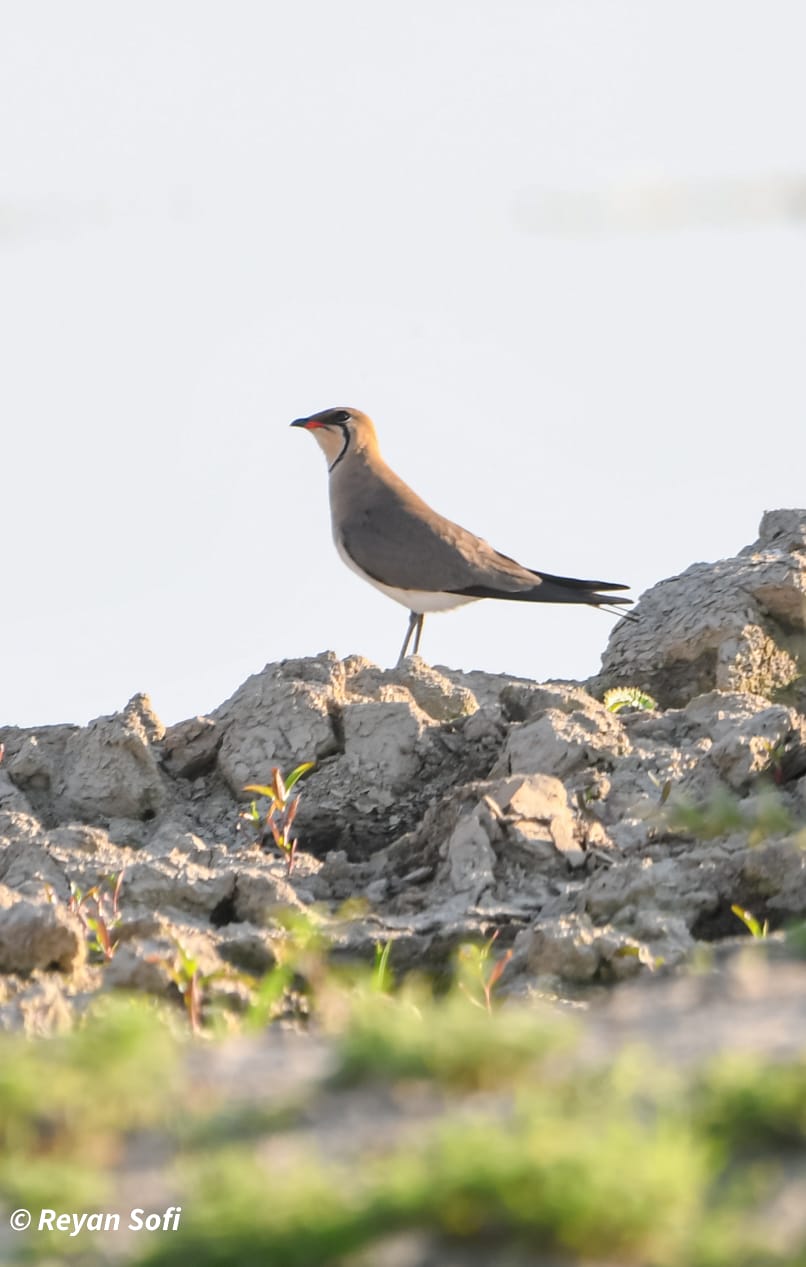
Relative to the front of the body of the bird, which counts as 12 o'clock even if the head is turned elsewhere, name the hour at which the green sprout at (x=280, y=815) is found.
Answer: The green sprout is roughly at 9 o'clock from the bird.

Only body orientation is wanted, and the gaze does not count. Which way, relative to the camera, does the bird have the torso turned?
to the viewer's left

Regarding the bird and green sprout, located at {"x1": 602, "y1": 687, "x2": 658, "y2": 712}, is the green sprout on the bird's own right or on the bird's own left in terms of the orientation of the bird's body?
on the bird's own left

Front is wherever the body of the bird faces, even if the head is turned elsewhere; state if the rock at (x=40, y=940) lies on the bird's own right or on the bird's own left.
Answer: on the bird's own left

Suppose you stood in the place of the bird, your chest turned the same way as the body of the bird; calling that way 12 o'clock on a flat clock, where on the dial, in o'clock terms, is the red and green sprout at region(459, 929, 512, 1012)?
The red and green sprout is roughly at 9 o'clock from the bird.

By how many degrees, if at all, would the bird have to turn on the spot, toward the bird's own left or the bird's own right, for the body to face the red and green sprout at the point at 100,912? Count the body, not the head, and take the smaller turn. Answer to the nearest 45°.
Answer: approximately 90° to the bird's own left

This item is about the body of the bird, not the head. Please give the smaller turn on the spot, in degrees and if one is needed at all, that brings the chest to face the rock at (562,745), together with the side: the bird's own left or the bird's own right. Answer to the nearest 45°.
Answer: approximately 90° to the bird's own left

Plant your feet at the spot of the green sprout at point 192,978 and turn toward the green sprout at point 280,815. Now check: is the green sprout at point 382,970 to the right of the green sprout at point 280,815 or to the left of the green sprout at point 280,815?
right
